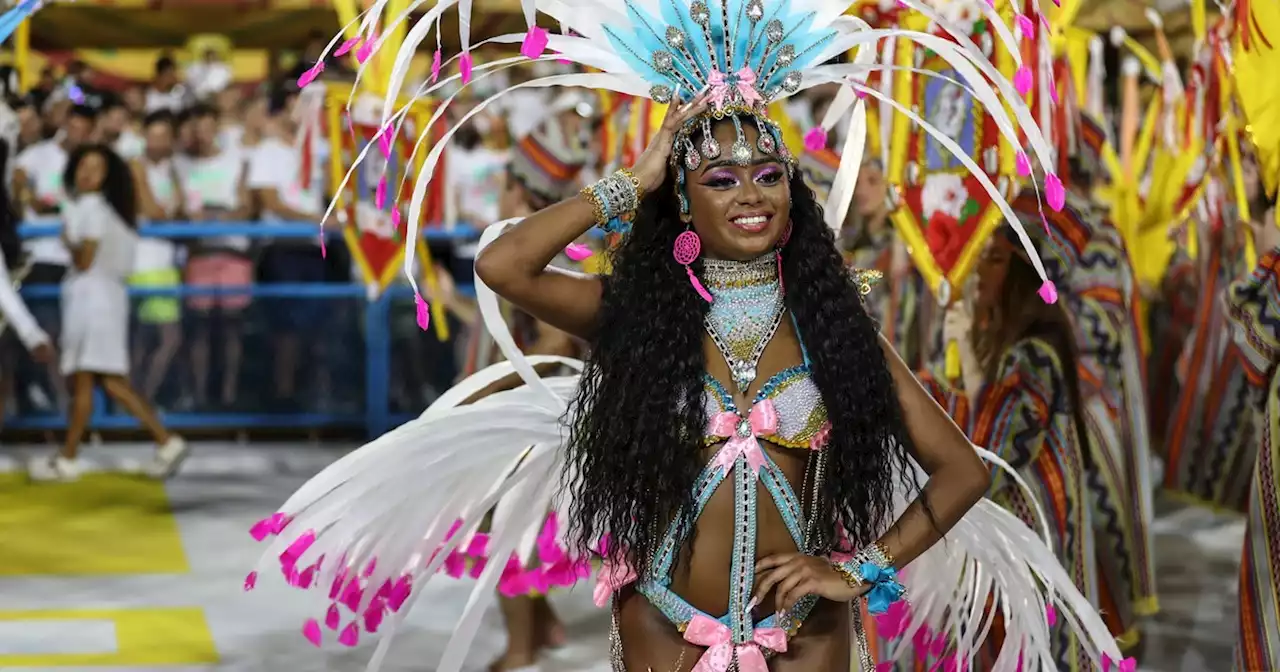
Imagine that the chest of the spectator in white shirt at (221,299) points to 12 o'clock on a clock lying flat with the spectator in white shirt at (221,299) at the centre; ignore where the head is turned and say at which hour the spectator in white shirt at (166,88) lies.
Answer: the spectator in white shirt at (166,88) is roughly at 6 o'clock from the spectator in white shirt at (221,299).

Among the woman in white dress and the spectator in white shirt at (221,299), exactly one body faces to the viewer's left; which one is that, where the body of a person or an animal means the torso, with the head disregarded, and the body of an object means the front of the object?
the woman in white dress

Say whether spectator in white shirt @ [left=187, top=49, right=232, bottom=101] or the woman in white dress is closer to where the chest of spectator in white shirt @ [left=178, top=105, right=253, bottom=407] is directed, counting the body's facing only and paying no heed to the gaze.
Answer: the woman in white dress

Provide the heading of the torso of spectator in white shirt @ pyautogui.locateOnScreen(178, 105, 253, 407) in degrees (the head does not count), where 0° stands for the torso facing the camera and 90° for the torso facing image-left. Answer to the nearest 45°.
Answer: approximately 0°

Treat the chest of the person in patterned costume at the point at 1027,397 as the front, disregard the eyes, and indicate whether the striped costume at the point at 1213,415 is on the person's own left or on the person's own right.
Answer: on the person's own right

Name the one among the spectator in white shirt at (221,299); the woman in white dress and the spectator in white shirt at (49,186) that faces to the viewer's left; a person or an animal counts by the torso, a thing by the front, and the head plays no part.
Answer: the woman in white dress

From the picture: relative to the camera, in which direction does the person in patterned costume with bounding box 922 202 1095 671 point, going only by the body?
to the viewer's left

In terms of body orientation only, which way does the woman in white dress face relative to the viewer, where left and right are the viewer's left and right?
facing to the left of the viewer
